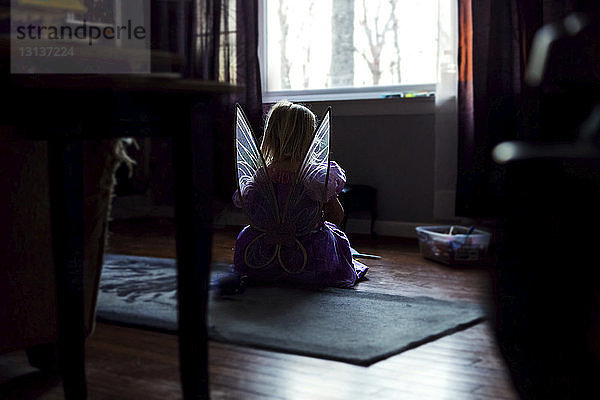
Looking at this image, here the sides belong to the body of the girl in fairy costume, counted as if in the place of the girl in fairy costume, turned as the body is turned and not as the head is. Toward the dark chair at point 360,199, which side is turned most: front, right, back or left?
front

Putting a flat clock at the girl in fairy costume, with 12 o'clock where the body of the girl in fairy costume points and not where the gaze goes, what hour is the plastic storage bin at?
The plastic storage bin is roughly at 2 o'clock from the girl in fairy costume.

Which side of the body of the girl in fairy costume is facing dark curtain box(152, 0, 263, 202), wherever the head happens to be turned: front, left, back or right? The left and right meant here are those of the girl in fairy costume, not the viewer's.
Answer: front

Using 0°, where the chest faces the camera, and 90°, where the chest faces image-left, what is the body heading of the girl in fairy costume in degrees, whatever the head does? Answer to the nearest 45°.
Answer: approximately 180°

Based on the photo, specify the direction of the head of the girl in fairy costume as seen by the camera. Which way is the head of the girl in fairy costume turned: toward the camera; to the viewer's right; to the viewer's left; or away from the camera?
away from the camera

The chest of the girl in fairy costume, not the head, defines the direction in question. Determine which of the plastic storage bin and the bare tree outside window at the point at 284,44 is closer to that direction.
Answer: the bare tree outside window

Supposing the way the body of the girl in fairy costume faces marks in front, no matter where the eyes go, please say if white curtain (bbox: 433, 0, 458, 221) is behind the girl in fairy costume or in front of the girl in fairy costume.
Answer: in front

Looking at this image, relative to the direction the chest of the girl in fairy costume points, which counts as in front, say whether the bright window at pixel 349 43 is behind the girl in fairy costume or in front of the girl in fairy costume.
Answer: in front

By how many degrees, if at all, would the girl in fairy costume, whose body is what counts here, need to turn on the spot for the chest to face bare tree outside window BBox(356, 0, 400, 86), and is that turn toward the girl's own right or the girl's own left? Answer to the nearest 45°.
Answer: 0° — they already face it

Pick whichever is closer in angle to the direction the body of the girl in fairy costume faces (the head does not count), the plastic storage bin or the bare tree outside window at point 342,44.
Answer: the bare tree outside window

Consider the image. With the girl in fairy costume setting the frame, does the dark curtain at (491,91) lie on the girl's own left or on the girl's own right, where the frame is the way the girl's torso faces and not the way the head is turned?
on the girl's own right
